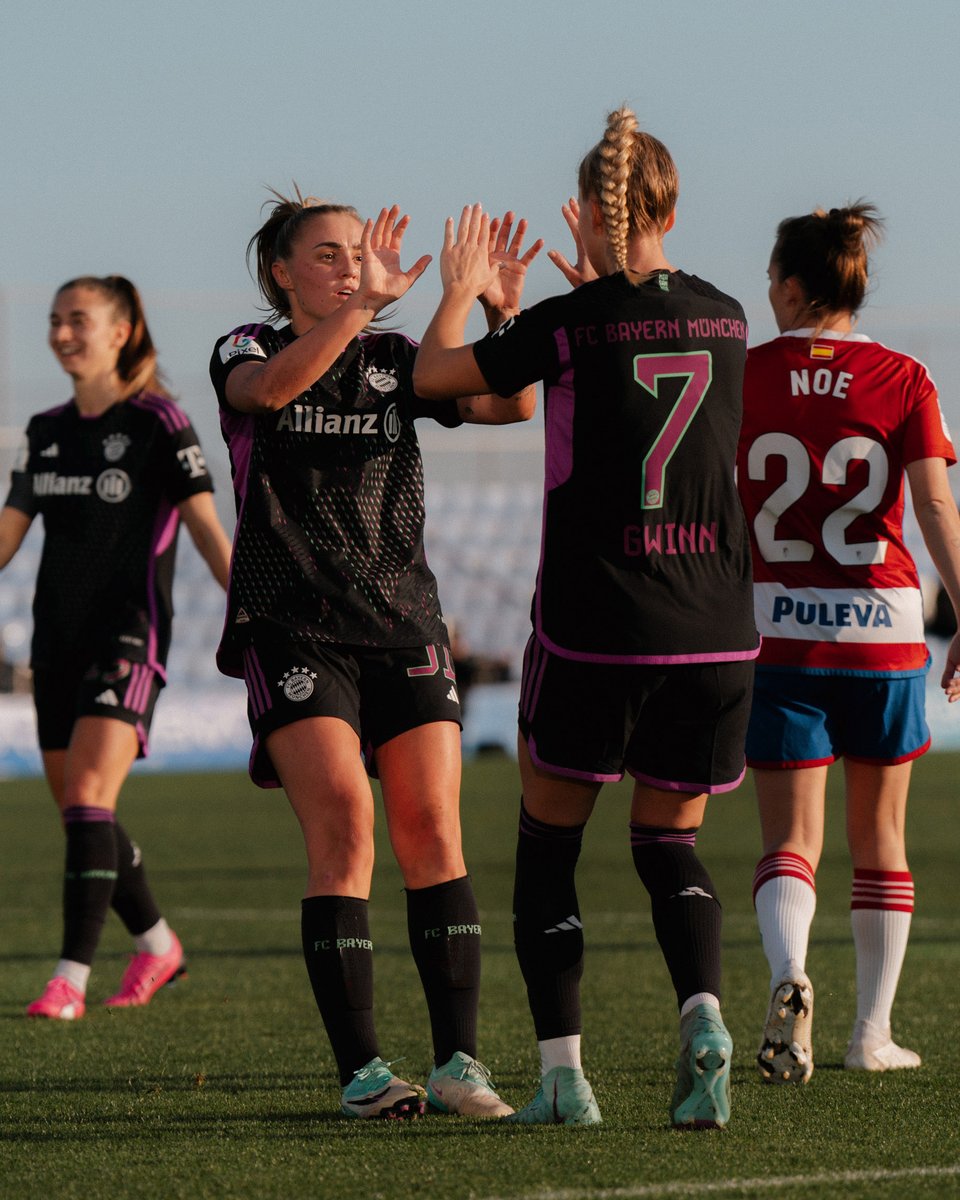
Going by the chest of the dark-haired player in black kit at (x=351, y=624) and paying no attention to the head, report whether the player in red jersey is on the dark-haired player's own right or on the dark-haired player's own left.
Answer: on the dark-haired player's own left

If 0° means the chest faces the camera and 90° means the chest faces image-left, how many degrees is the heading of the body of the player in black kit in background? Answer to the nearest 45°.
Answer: approximately 45°

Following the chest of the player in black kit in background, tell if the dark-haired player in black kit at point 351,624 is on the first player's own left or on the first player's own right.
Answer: on the first player's own left

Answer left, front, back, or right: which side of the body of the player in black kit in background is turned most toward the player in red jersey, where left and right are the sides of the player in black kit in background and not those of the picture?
left

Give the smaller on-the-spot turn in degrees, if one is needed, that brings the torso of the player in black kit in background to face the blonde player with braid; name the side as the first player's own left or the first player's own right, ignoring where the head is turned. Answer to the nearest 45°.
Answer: approximately 45° to the first player's own left

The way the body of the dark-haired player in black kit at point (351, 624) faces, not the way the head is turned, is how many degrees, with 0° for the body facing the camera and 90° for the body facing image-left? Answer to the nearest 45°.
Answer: approximately 315°
